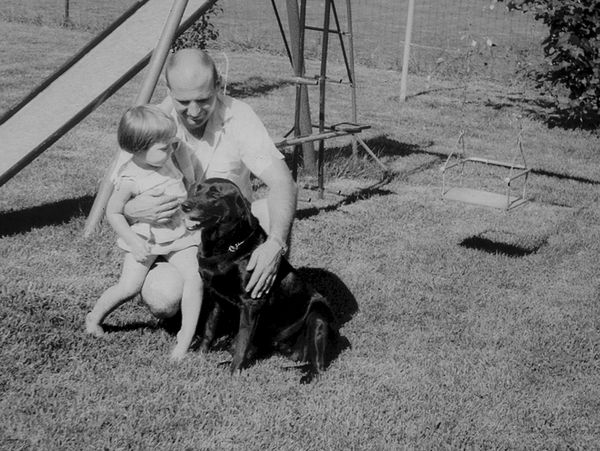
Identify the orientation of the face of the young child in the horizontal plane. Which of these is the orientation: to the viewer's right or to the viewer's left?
to the viewer's right

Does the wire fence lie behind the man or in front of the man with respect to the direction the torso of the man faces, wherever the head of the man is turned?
behind

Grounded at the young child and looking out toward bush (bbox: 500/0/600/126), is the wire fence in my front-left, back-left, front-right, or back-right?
front-left

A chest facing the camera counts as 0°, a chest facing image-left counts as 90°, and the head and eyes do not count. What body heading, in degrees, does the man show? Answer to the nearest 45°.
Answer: approximately 45°

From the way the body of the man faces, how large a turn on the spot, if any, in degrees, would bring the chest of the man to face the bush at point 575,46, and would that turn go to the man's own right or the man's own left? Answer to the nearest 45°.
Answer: approximately 180°
